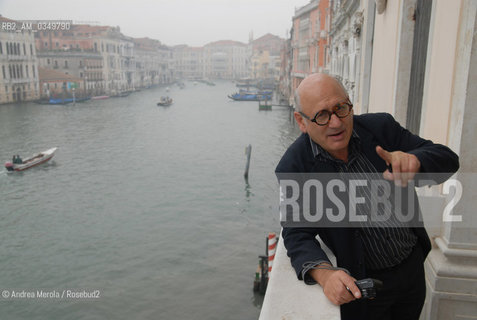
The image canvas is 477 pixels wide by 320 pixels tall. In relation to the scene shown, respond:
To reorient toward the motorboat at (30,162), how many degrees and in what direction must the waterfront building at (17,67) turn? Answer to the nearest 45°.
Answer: approximately 45° to its right

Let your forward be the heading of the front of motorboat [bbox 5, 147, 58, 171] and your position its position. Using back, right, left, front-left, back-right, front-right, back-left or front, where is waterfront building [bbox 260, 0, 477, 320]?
back-right

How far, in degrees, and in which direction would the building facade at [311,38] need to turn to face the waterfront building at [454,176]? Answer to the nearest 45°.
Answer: approximately 45° to its left

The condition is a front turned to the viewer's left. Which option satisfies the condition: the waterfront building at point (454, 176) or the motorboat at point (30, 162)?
the waterfront building

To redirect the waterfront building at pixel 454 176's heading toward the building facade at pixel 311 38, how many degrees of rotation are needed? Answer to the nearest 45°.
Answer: approximately 90° to its right

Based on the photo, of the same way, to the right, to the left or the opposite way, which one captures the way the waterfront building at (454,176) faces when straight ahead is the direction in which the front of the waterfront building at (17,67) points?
the opposite way

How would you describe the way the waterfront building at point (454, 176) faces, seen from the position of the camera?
facing to the left of the viewer

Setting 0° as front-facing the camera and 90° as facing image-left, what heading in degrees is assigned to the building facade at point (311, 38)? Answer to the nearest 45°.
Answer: approximately 45°

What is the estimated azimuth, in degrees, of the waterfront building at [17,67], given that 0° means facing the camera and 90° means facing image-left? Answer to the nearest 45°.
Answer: approximately 315°

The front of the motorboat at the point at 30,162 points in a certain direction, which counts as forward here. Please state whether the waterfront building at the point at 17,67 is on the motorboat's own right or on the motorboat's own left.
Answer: on the motorboat's own left

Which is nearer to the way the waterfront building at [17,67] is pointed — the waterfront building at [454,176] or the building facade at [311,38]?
the building facade
